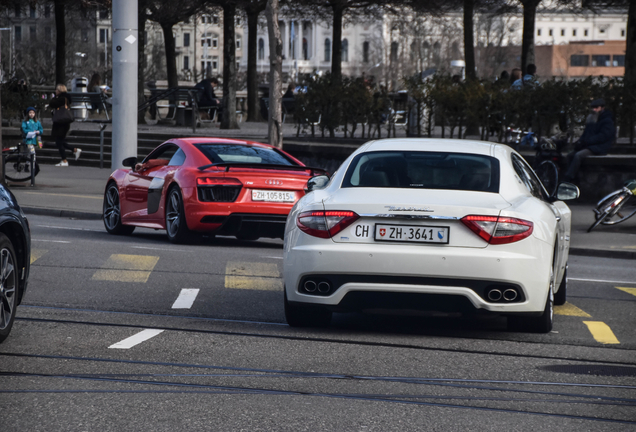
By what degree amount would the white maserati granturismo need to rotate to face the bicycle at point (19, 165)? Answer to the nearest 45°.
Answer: approximately 45° to its left

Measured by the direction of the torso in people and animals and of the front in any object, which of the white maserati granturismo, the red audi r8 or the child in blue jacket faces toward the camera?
the child in blue jacket

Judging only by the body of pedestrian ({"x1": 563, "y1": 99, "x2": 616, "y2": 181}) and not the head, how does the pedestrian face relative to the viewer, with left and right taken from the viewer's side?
facing the viewer and to the left of the viewer

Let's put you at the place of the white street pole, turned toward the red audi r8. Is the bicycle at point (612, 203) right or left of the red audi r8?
left

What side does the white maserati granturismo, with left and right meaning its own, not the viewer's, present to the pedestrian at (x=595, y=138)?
front

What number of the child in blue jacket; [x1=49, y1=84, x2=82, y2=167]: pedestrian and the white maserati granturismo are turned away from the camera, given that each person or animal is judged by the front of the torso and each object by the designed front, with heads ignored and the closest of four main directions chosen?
1

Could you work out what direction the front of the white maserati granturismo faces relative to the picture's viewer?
facing away from the viewer

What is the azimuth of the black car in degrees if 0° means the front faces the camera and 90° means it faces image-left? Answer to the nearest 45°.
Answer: approximately 225°

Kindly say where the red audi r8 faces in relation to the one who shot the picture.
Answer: facing away from the viewer and to the left of the viewer

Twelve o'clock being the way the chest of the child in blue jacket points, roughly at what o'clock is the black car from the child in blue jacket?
The black car is roughly at 12 o'clock from the child in blue jacket.
